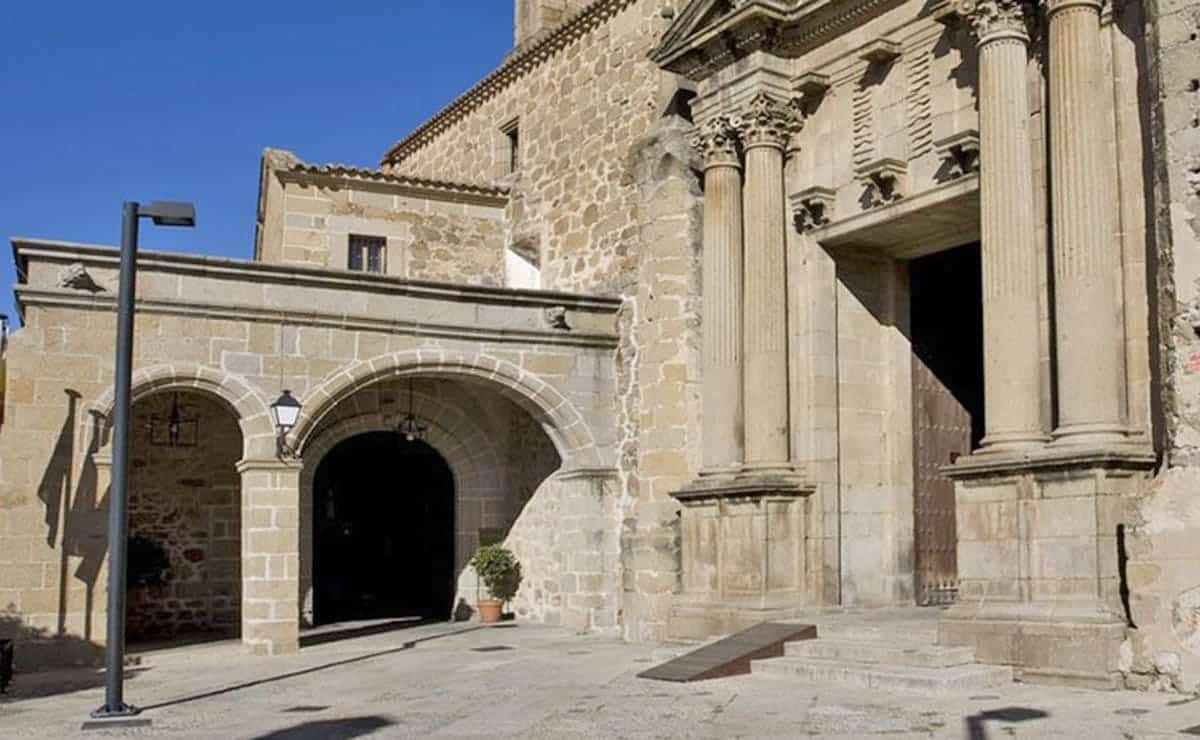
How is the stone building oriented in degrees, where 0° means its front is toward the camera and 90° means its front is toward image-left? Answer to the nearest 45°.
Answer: approximately 45°

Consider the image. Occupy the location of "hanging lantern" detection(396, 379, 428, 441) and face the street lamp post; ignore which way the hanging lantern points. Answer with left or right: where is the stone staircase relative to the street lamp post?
left
